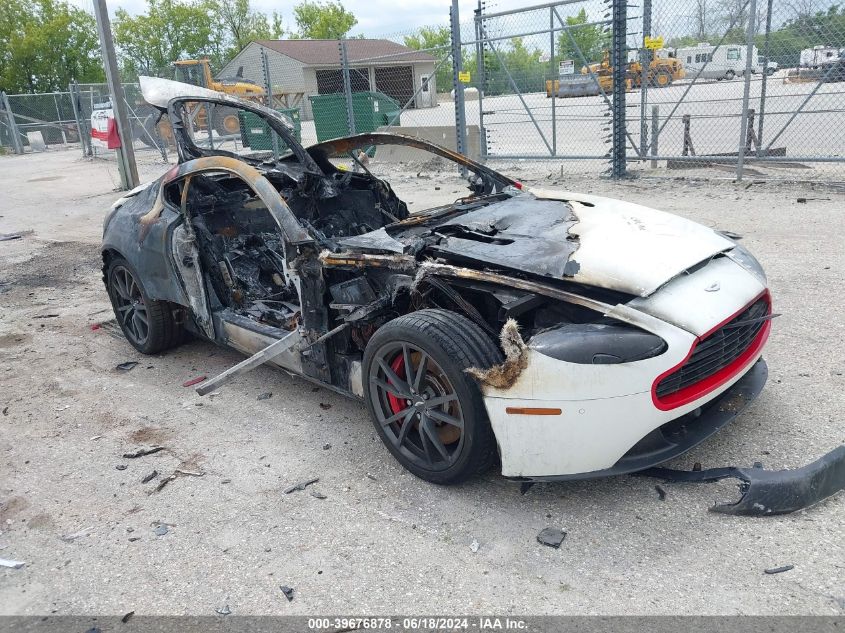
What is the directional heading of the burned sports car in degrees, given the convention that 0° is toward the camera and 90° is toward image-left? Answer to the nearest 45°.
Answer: approximately 315°

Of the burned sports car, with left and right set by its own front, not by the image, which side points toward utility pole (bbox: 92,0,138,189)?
back

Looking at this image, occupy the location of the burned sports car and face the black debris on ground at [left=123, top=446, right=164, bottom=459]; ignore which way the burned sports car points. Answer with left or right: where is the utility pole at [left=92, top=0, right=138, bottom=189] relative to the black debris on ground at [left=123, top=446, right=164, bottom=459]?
right

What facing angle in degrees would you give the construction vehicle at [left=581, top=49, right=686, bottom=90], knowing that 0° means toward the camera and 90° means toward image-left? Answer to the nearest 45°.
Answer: approximately 90°

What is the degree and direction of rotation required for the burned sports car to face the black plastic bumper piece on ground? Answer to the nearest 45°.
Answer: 0° — it already faces it

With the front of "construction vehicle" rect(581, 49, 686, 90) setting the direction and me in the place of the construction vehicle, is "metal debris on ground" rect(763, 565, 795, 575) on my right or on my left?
on my left
